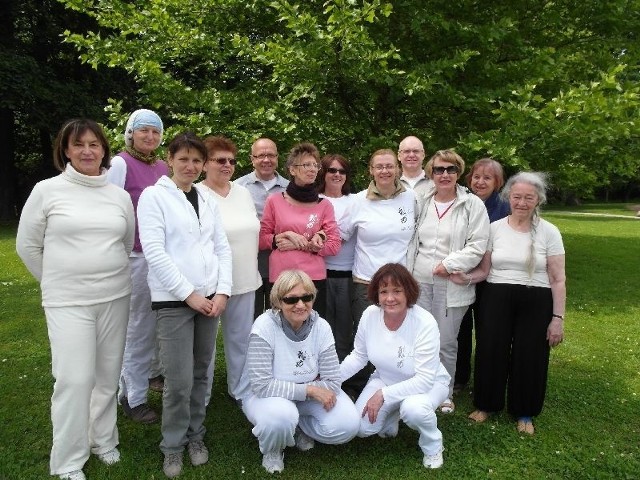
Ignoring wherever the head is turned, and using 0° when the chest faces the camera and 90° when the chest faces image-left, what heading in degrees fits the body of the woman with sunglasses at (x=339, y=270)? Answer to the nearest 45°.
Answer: approximately 0°

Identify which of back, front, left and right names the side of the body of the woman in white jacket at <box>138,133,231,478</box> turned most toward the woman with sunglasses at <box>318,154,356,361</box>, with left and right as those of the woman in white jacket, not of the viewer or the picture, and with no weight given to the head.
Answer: left

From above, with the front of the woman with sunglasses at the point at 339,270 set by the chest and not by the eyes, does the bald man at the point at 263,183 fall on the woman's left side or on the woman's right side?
on the woman's right side

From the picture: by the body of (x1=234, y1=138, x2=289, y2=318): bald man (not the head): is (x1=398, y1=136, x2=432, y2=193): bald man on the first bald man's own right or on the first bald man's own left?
on the first bald man's own left

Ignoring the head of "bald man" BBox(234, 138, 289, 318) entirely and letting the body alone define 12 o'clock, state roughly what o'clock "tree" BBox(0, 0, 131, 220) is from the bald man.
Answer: The tree is roughly at 5 o'clock from the bald man.

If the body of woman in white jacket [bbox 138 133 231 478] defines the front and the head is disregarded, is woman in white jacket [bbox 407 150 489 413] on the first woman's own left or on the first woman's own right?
on the first woman's own left
